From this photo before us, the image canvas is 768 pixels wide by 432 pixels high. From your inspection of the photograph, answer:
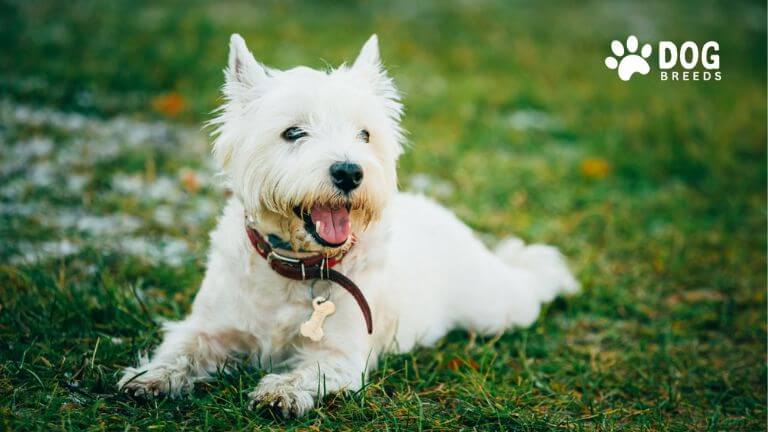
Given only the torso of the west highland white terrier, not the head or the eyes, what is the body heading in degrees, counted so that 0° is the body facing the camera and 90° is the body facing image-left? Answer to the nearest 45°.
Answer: approximately 45°
